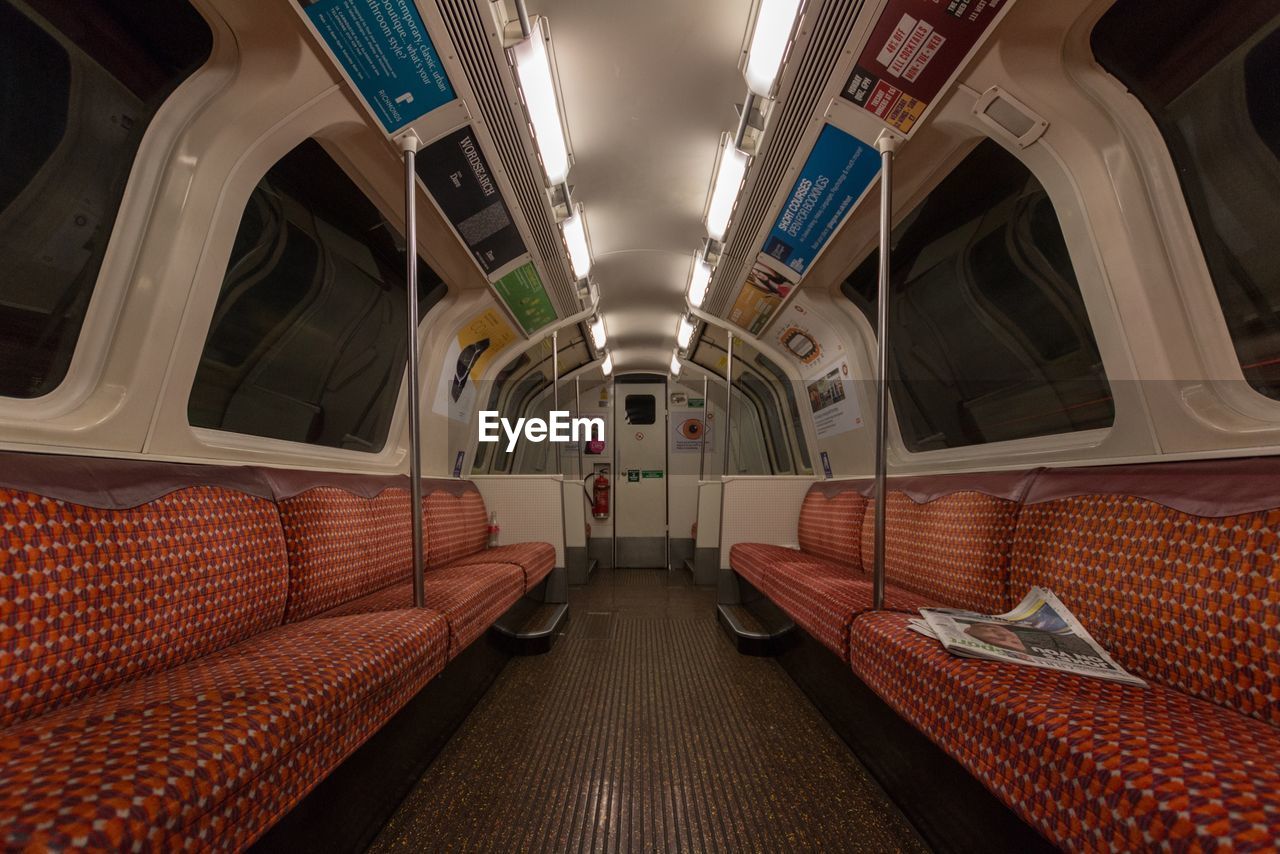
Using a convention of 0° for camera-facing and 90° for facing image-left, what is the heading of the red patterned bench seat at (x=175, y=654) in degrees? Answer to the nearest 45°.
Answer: approximately 315°

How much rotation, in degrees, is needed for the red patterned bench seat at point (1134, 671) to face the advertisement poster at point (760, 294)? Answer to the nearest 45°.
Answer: approximately 90° to its right

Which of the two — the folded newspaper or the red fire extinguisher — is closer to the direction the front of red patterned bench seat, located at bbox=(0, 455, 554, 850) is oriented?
the folded newspaper

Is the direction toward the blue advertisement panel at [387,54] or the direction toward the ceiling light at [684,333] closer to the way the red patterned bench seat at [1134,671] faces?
the blue advertisement panel

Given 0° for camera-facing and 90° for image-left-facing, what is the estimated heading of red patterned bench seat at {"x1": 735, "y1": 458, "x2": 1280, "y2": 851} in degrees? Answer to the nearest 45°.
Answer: approximately 45°

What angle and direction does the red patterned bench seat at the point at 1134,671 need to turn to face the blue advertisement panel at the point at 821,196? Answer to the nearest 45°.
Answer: approximately 90° to its right

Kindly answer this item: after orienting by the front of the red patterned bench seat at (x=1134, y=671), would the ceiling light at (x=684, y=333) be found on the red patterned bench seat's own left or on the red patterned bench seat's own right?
on the red patterned bench seat's own right

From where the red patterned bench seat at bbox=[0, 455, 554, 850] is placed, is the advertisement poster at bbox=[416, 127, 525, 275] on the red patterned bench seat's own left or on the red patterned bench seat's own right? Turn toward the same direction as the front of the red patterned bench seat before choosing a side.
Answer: on the red patterned bench seat's own left
